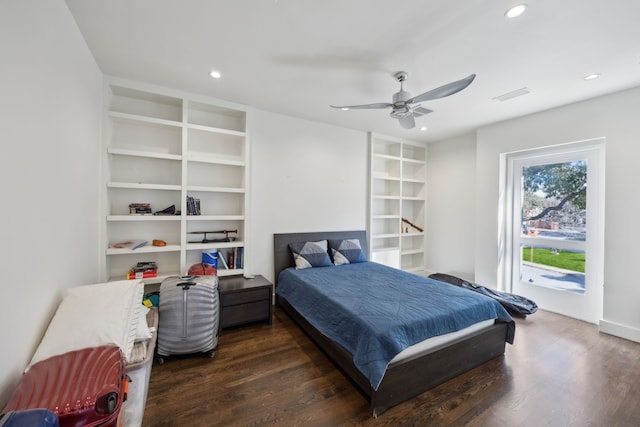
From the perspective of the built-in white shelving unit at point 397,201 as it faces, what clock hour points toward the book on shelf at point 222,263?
The book on shelf is roughly at 3 o'clock from the built-in white shelving unit.

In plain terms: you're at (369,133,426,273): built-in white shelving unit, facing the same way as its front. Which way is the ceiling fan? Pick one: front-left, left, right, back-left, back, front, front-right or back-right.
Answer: front-right

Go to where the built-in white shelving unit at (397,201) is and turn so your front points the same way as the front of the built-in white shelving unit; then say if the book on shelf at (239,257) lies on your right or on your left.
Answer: on your right

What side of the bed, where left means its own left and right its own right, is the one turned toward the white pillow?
right

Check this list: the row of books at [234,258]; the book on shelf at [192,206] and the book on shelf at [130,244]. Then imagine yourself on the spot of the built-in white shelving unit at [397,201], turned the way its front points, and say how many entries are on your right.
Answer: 3

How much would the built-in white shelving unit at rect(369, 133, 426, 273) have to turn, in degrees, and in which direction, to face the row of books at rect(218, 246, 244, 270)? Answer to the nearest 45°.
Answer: approximately 90° to its right

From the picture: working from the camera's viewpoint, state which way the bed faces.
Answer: facing the viewer and to the right of the viewer

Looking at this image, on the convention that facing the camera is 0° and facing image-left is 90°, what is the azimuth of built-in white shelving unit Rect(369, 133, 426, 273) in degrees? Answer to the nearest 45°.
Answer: approximately 315°

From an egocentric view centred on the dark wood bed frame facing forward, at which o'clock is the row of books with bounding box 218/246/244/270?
The row of books is roughly at 5 o'clock from the dark wood bed frame.

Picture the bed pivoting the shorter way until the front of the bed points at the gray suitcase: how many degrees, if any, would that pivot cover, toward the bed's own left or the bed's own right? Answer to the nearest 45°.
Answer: approximately 135° to the bed's own right

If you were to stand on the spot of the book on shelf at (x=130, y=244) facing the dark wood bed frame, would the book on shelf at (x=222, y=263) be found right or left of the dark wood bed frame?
left

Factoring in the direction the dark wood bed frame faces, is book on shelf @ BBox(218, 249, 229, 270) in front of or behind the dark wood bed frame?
behind

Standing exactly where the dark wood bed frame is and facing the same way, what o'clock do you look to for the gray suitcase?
The gray suitcase is roughly at 4 o'clock from the dark wood bed frame.

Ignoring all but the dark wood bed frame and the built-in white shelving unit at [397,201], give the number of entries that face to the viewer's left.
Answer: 0
